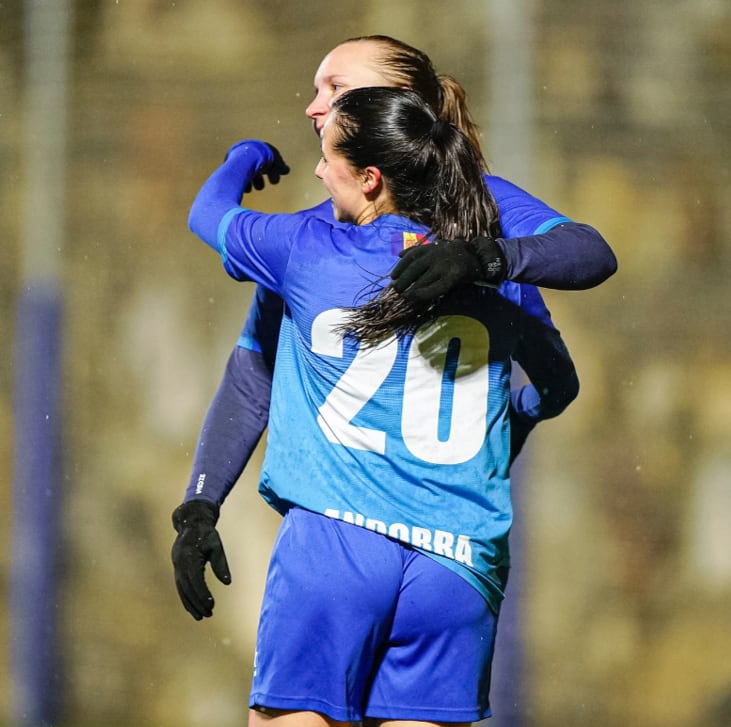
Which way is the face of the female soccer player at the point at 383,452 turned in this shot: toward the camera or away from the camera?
away from the camera

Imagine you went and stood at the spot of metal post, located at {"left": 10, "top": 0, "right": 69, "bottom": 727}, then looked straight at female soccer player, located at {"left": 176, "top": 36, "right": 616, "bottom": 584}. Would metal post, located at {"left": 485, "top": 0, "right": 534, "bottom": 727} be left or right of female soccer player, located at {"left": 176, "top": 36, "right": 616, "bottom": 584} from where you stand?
left

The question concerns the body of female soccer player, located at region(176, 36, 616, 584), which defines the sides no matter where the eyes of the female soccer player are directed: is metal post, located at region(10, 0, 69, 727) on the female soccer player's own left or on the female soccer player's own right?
on the female soccer player's own right

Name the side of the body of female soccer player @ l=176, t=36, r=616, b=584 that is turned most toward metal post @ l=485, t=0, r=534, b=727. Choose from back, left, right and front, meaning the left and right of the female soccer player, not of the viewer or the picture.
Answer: back

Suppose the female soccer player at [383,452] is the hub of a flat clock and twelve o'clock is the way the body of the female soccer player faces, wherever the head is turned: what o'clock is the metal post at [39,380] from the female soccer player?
The metal post is roughly at 11 o'clock from the female soccer player.

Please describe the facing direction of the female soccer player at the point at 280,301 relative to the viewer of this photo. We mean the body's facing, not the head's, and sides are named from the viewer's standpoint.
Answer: facing the viewer and to the left of the viewer

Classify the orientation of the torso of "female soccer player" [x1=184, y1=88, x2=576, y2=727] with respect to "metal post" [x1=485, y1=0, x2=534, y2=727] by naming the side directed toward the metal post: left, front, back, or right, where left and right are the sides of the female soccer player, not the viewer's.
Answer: front

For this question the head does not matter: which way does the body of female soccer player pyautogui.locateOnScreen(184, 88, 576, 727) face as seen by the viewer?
away from the camera

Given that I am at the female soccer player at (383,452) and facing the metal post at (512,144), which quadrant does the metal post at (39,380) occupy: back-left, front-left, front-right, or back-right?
front-left
